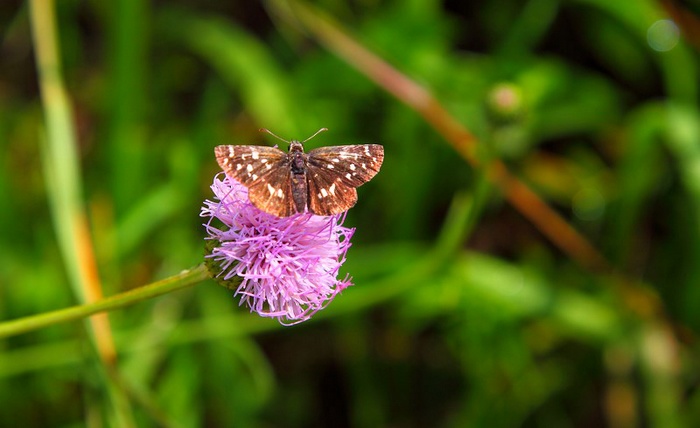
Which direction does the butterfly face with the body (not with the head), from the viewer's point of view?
away from the camera
